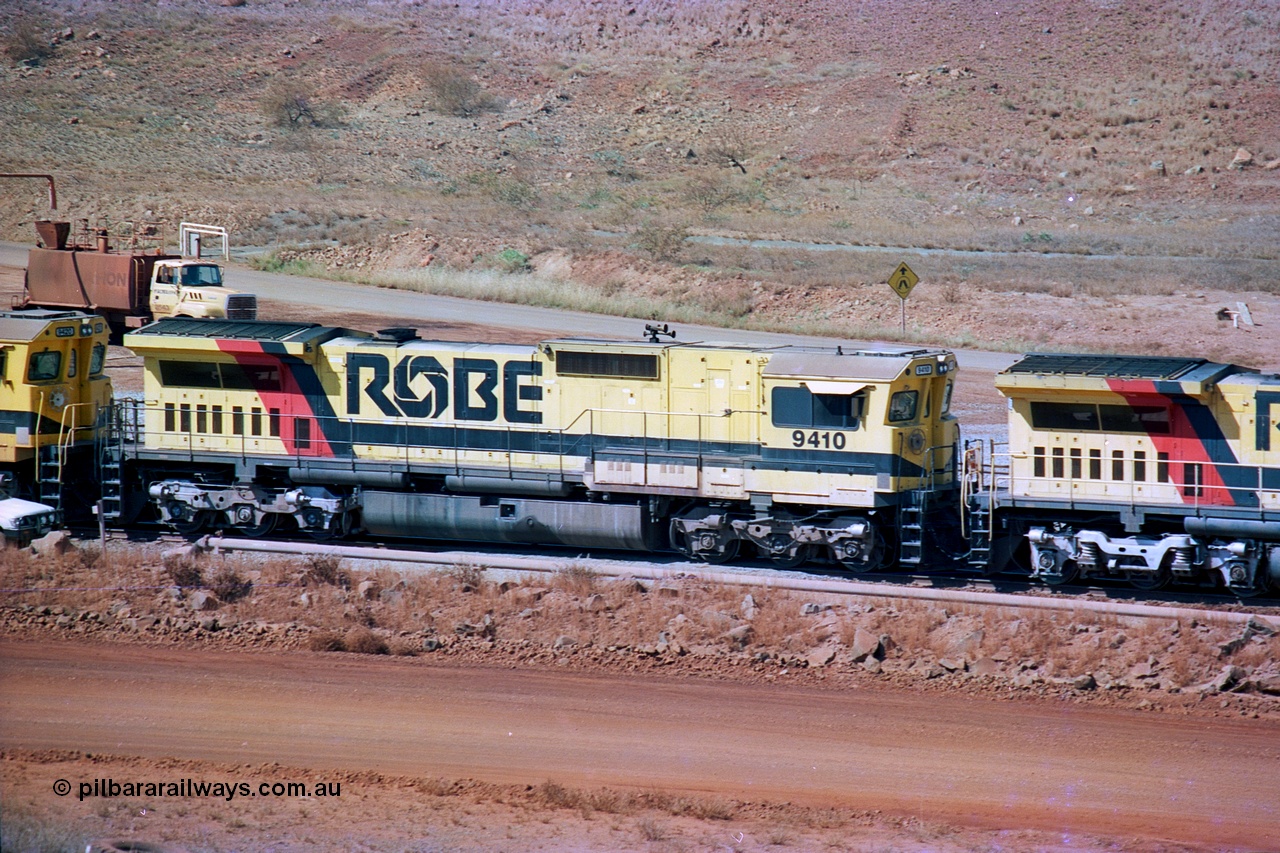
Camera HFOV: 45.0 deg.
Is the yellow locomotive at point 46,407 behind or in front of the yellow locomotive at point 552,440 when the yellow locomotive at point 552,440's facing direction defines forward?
behind

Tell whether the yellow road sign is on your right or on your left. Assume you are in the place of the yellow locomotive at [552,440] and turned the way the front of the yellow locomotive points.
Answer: on your left

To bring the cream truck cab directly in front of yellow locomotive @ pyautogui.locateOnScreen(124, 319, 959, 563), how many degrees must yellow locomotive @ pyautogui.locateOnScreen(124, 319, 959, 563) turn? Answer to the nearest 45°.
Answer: approximately 180°

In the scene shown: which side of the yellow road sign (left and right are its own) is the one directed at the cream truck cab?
right

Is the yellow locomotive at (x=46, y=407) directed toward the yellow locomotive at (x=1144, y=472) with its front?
yes

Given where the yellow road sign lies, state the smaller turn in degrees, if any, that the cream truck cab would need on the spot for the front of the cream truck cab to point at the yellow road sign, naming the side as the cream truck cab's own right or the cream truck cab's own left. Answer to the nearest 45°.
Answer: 0° — it already faces it

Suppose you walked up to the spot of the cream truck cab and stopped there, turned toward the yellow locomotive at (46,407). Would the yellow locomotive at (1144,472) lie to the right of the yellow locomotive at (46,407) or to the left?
left

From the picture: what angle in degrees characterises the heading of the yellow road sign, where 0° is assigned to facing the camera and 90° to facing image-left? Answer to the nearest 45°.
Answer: approximately 0°

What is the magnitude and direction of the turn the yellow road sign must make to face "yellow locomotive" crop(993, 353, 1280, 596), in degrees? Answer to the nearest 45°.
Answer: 0° — it already faces it

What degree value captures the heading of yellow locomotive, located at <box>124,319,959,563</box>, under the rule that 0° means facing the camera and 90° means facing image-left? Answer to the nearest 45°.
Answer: approximately 315°
